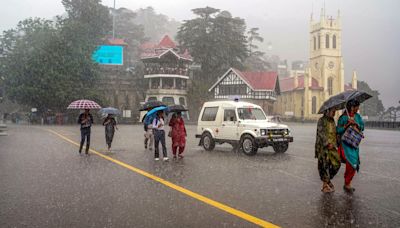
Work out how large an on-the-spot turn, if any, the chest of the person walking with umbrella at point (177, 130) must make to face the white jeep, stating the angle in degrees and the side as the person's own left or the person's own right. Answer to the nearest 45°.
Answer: approximately 135° to the person's own left

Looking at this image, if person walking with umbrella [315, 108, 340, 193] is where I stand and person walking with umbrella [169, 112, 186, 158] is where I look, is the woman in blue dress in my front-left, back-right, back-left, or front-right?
back-right

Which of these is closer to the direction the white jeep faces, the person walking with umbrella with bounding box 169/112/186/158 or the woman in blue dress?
the woman in blue dress

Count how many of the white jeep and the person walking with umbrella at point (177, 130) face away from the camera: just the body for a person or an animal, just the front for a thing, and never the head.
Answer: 0

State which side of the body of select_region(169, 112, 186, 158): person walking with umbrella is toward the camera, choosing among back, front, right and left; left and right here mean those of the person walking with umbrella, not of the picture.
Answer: front

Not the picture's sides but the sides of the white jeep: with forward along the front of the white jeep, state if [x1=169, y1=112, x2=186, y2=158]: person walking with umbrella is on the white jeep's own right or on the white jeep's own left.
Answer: on the white jeep's own right

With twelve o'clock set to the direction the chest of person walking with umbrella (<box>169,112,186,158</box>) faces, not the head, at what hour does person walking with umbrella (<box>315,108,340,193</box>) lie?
person walking with umbrella (<box>315,108,340,193</box>) is roughly at 11 o'clock from person walking with umbrella (<box>169,112,186,158</box>).

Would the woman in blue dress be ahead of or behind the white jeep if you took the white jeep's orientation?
ahead
